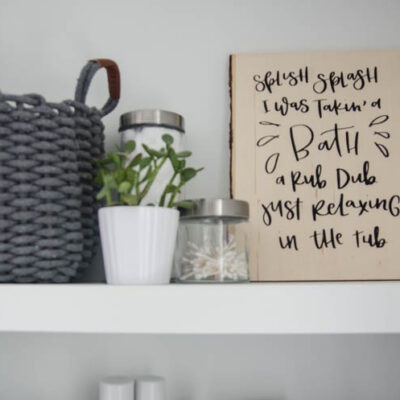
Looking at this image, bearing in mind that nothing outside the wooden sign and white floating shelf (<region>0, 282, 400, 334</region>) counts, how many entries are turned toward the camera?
2

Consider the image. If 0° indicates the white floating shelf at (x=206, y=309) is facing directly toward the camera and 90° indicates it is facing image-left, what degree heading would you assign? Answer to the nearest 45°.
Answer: approximately 0°
